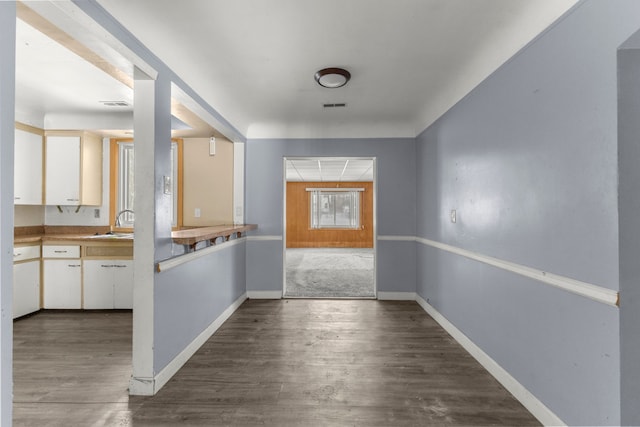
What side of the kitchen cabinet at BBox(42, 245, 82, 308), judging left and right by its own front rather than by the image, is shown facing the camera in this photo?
front

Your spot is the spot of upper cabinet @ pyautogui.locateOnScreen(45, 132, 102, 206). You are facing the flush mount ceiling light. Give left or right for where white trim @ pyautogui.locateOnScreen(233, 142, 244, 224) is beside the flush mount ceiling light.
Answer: left

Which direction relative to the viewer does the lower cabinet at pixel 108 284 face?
toward the camera

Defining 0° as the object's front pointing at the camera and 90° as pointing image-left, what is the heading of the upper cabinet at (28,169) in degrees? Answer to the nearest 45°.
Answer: approximately 315°

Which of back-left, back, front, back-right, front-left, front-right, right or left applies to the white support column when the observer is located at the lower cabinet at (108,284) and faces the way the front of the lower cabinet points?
front

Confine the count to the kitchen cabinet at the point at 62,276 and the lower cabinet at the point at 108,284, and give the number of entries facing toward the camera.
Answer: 2

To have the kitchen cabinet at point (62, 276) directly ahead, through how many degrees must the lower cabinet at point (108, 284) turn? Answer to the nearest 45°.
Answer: approximately 135° to its right

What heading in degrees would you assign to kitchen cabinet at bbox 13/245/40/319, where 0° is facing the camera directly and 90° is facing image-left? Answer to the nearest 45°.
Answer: approximately 315°

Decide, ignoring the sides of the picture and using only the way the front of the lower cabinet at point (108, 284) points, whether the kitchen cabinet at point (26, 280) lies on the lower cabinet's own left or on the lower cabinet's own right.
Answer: on the lower cabinet's own right
